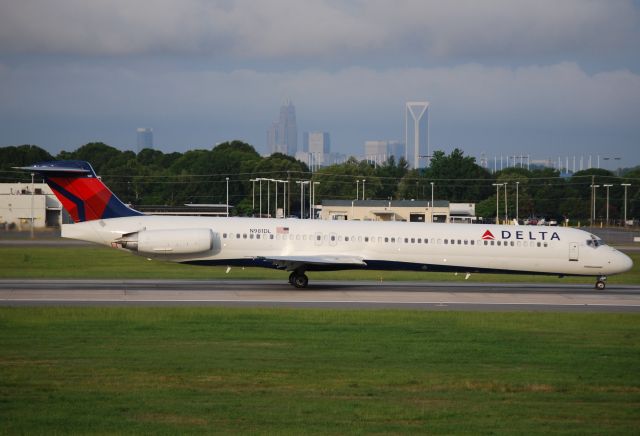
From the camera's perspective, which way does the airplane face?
to the viewer's right
